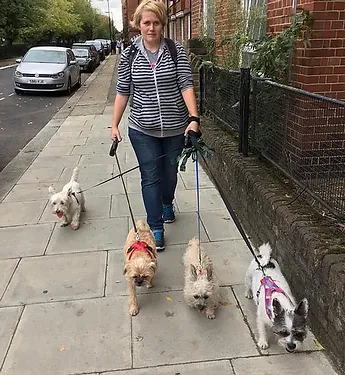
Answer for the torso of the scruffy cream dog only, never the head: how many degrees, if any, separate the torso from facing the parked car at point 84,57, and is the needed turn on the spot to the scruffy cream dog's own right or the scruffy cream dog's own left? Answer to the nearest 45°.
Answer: approximately 180°

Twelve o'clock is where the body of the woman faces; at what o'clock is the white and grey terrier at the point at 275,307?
The white and grey terrier is roughly at 11 o'clock from the woman.

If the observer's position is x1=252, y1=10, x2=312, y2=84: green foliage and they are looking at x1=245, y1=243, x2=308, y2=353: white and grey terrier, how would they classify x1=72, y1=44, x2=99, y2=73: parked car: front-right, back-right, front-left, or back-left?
back-right

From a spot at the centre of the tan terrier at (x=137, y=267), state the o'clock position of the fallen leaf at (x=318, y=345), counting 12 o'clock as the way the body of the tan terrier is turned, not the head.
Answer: The fallen leaf is roughly at 10 o'clock from the tan terrier.

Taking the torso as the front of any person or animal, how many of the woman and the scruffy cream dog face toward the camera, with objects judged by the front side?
2

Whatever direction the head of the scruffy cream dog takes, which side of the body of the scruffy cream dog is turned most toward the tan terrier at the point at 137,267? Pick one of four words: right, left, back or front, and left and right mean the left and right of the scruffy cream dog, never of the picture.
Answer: right

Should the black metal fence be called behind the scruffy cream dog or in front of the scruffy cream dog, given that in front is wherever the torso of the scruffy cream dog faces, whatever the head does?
behind

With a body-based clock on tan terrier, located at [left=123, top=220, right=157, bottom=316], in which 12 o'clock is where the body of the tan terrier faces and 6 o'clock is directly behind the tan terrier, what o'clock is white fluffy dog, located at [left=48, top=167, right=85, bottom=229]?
The white fluffy dog is roughly at 5 o'clock from the tan terrier.

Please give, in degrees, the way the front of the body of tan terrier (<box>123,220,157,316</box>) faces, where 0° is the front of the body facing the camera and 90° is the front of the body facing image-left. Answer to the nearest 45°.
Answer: approximately 0°
